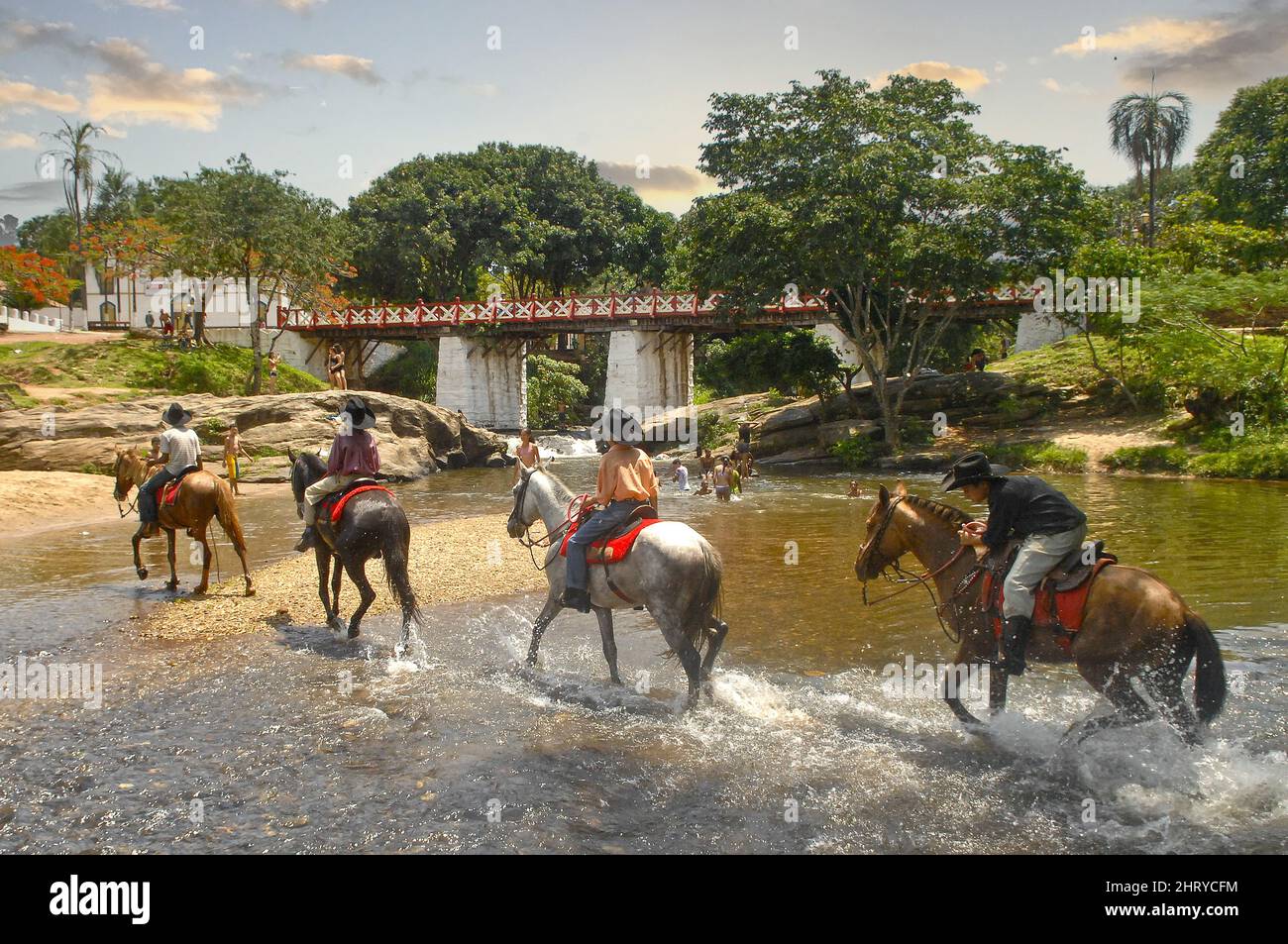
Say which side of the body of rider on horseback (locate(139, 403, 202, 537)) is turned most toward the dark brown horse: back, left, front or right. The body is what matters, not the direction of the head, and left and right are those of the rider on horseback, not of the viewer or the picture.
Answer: back

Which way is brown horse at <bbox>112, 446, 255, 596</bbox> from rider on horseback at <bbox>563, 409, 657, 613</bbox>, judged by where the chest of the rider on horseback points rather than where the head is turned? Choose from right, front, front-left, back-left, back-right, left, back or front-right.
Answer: front

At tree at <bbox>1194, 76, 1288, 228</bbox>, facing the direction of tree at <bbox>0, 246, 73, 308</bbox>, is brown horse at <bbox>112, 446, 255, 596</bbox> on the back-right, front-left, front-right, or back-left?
front-left

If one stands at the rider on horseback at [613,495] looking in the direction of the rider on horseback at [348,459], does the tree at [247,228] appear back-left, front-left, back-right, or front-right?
front-right

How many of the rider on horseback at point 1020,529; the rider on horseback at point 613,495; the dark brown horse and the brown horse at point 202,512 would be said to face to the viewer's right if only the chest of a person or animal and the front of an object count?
0

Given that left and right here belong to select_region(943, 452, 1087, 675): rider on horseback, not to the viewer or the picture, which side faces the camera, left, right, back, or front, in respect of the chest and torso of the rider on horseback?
left

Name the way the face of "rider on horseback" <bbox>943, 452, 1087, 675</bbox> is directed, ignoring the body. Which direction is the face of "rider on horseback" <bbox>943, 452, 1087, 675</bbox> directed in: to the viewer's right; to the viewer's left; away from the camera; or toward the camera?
to the viewer's left

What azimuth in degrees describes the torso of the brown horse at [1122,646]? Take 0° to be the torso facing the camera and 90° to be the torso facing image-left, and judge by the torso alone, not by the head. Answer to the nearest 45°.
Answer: approximately 90°

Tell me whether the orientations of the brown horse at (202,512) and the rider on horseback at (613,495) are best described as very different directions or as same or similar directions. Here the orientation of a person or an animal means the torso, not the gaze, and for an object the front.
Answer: same or similar directions

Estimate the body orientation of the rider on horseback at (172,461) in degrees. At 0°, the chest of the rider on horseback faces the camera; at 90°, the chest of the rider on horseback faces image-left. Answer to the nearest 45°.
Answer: approximately 135°

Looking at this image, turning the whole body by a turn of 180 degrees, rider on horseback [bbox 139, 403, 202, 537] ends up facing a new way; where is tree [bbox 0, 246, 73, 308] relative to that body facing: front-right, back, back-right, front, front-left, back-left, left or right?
back-left

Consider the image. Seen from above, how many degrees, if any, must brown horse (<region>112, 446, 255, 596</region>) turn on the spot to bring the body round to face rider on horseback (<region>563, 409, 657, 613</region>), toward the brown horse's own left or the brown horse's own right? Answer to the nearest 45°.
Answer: approximately 180°

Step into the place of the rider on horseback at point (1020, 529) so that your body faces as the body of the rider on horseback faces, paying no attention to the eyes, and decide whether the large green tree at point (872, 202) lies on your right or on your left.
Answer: on your right
